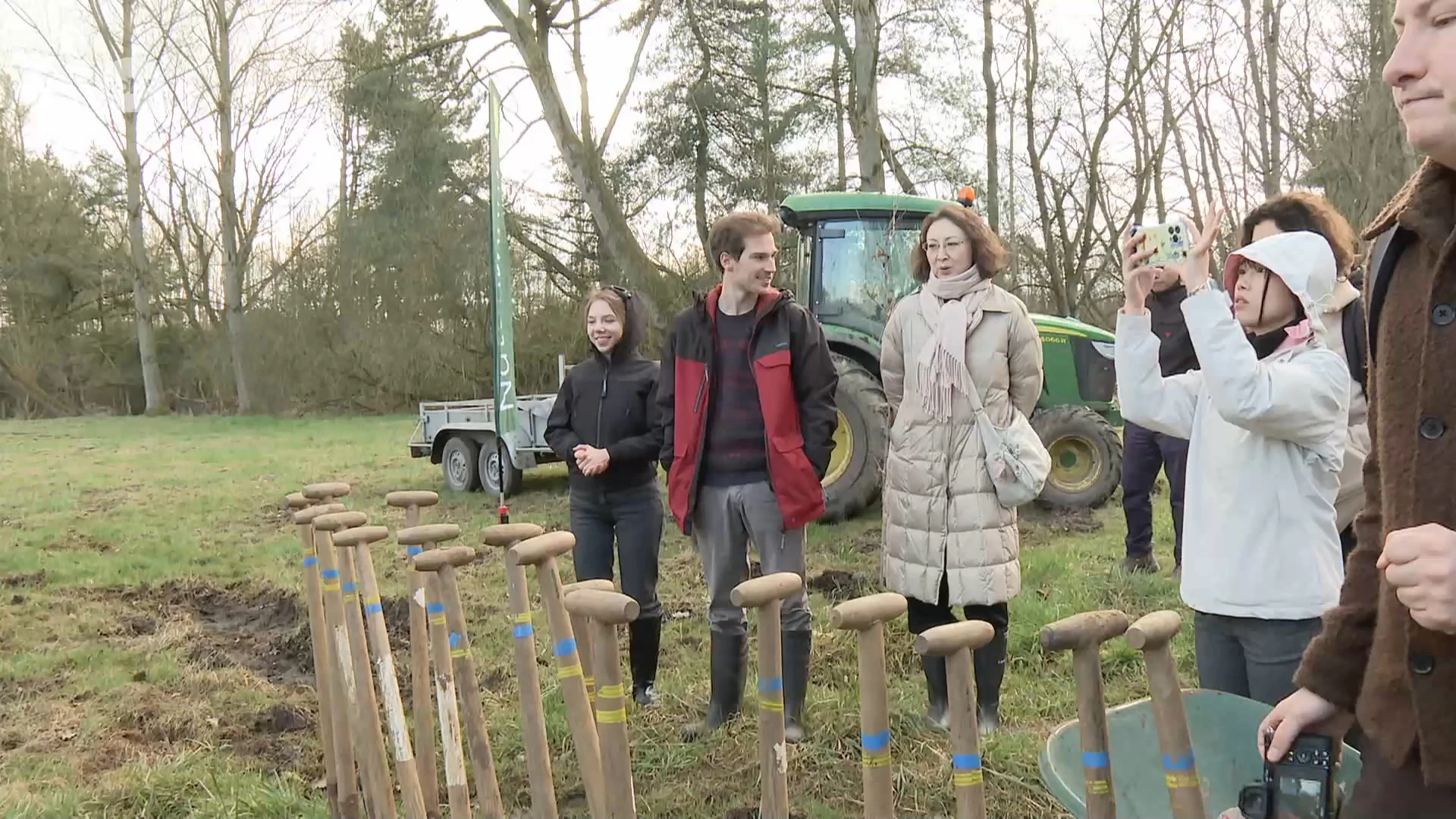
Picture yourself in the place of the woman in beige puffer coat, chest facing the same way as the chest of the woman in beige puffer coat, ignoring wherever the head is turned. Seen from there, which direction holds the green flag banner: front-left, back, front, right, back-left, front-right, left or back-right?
back-right

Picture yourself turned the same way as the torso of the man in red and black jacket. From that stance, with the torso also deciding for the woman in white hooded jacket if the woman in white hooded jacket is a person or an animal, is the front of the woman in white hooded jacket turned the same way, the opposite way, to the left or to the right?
to the right

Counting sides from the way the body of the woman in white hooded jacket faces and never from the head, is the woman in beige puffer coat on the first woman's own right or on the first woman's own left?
on the first woman's own right

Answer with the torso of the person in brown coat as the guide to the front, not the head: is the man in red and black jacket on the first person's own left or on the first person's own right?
on the first person's own right

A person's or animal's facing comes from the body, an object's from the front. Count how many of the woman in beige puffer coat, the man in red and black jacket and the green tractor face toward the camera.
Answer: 2

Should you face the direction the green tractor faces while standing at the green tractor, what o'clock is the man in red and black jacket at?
The man in red and black jacket is roughly at 3 o'clock from the green tractor.

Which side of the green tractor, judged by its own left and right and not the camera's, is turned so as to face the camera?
right

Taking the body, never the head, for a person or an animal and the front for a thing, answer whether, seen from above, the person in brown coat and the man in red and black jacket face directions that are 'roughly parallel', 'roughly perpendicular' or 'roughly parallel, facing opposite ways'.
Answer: roughly perpendicular

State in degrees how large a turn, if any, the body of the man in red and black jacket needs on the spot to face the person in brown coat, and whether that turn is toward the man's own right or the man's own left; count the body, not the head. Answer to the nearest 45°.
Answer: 0° — they already face them
